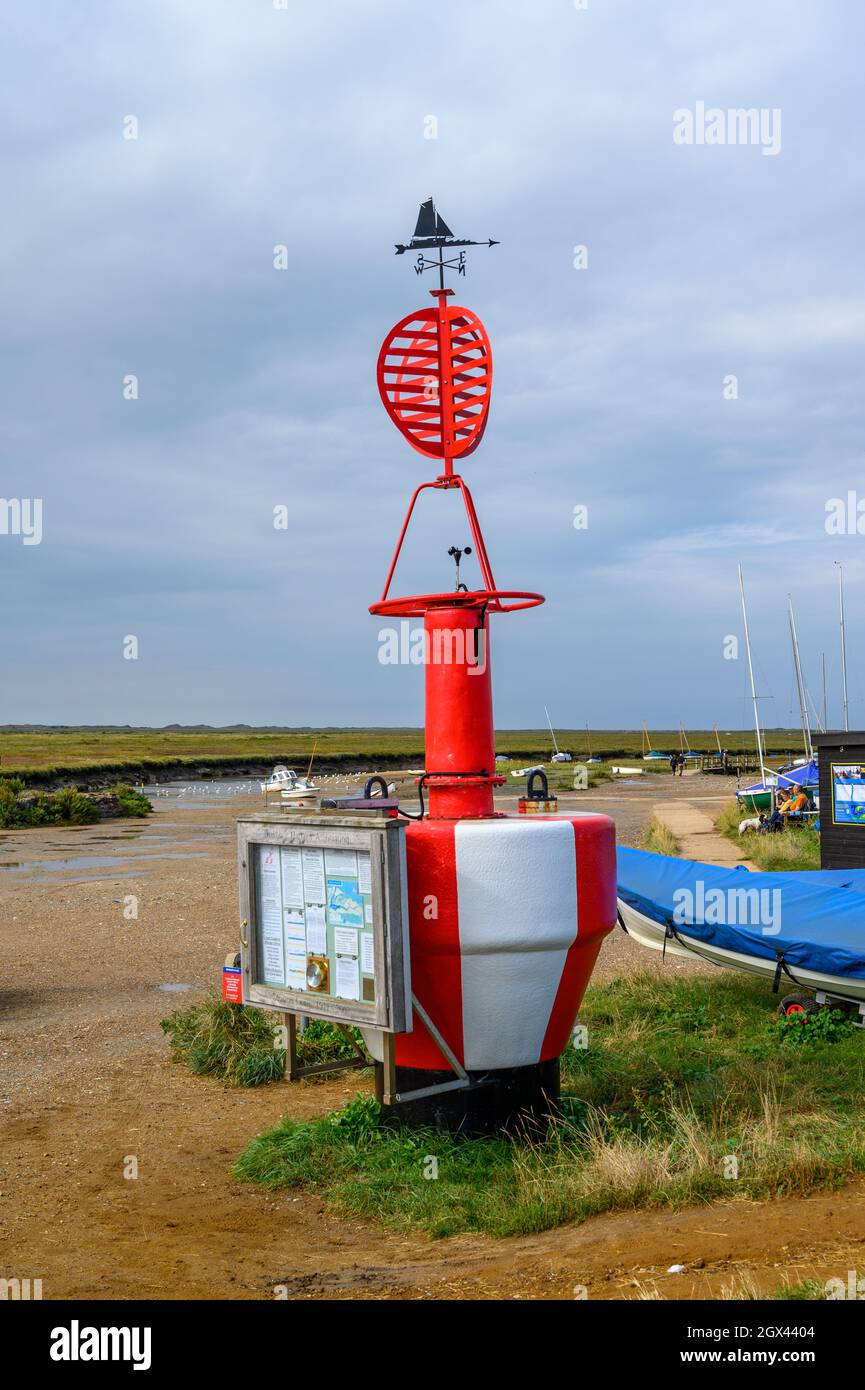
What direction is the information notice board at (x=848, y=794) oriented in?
toward the camera

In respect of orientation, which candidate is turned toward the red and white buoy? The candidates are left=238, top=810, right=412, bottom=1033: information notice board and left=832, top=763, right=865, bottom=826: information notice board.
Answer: left=832, top=763, right=865, bottom=826: information notice board

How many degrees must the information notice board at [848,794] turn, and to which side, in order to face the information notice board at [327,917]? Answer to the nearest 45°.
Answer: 0° — it already faces it

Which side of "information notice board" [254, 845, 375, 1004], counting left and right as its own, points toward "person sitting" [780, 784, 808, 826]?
back

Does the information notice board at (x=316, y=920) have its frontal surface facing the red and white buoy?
no

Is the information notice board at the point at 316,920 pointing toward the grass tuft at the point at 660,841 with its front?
no

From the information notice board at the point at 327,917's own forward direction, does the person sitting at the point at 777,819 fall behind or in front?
behind

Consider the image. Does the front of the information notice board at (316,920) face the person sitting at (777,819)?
no

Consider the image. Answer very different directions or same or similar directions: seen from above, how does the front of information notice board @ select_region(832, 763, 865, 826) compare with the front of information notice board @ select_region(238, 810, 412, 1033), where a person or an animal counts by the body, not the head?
same or similar directions

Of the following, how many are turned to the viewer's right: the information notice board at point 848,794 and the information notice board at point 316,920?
0

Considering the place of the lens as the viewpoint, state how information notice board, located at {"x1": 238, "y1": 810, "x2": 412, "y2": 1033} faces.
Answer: facing the viewer and to the left of the viewer

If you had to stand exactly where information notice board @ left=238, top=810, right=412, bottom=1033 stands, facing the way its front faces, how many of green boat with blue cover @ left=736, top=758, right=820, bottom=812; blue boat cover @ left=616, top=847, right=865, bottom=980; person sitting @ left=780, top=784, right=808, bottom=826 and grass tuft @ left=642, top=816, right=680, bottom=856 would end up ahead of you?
0

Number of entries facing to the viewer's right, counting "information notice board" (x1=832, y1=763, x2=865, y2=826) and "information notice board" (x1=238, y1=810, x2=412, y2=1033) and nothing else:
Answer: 0

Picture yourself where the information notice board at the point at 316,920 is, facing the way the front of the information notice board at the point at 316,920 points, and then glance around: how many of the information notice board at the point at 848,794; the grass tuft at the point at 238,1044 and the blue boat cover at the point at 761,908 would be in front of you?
0
